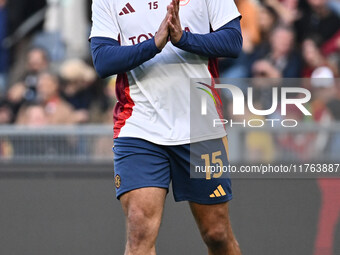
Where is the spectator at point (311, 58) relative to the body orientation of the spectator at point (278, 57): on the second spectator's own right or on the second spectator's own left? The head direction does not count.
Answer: on the second spectator's own left

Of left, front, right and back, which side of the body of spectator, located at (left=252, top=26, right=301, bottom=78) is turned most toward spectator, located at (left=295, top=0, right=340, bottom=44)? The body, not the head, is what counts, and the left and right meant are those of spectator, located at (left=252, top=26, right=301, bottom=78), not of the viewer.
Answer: left

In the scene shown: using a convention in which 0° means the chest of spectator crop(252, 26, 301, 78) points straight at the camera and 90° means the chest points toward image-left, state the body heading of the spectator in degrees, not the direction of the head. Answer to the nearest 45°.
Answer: approximately 0°

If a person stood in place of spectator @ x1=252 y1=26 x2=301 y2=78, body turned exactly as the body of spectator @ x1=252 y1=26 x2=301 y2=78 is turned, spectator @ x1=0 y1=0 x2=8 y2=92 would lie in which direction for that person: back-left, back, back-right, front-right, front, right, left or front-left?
right

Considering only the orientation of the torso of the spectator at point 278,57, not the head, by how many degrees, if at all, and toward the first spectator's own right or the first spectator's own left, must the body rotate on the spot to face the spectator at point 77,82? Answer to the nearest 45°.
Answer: approximately 90° to the first spectator's own right

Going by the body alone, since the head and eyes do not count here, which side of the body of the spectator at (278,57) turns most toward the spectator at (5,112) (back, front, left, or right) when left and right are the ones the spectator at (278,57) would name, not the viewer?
right
